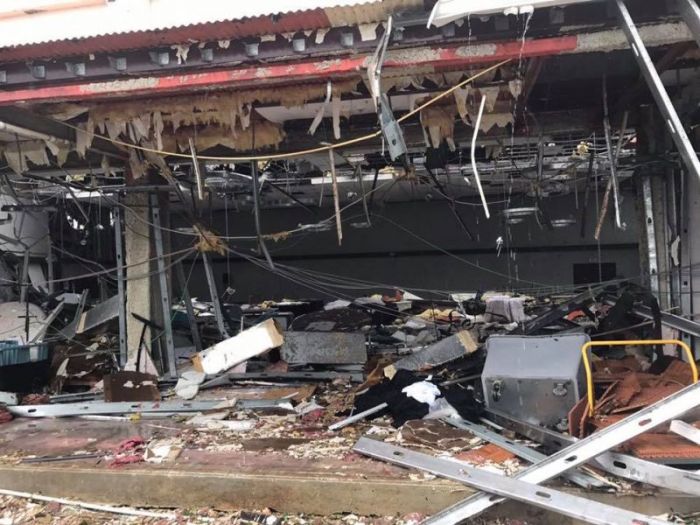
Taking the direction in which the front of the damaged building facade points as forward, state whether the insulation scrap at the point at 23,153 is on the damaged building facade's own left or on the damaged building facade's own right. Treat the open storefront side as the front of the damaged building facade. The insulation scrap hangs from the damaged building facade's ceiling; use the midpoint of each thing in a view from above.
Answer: on the damaged building facade's own right

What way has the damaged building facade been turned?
toward the camera

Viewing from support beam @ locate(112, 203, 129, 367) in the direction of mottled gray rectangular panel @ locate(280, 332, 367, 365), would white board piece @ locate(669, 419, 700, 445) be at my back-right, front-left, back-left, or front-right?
front-right

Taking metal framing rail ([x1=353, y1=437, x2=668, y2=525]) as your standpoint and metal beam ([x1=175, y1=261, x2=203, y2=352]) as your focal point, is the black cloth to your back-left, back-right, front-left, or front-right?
front-right

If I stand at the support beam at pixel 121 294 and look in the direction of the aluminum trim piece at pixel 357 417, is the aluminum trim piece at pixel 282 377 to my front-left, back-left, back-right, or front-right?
front-left
